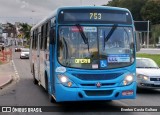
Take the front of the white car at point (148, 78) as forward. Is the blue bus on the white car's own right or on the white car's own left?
on the white car's own right

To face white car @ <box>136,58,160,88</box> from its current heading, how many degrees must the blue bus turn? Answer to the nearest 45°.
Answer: approximately 135° to its left

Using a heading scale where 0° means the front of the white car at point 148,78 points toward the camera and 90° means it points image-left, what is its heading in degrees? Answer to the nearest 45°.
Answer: approximately 315°
